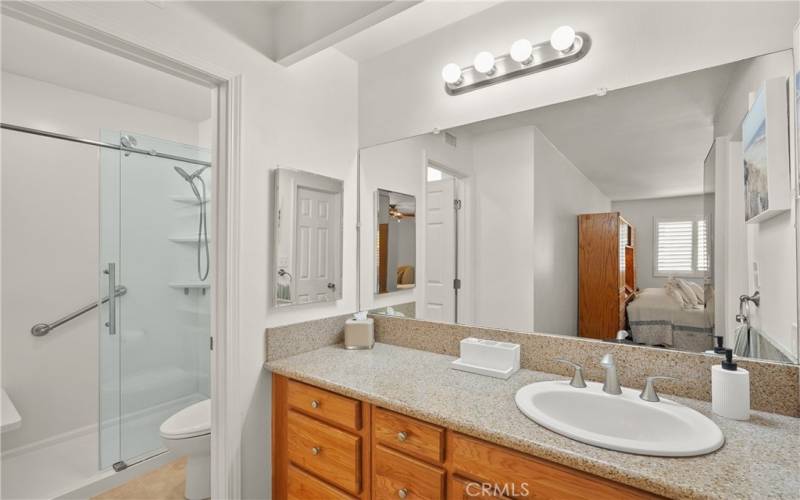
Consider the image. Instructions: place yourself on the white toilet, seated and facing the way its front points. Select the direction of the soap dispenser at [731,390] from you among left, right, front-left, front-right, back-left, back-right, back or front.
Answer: left

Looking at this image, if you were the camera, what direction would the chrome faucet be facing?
facing the viewer and to the left of the viewer

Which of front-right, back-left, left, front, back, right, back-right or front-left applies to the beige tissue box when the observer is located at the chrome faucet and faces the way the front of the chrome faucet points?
front-right

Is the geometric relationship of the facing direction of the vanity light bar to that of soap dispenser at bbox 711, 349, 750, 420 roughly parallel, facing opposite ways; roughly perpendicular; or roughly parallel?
roughly parallel

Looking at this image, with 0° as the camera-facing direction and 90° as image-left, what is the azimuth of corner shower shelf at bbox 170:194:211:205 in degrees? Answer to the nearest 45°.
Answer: approximately 45°

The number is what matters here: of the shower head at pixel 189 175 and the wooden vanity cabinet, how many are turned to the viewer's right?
0

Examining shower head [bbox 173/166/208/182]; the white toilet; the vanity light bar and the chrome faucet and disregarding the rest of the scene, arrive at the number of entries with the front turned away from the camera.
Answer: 0

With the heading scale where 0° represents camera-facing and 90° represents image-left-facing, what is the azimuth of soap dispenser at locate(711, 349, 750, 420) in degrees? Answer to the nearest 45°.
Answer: approximately 45°

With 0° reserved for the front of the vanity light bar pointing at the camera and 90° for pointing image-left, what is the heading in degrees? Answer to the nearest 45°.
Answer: approximately 45°
